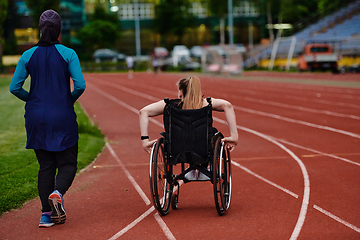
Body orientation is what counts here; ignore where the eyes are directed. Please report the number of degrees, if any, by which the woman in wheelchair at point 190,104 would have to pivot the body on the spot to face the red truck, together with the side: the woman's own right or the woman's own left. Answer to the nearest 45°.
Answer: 0° — they already face it

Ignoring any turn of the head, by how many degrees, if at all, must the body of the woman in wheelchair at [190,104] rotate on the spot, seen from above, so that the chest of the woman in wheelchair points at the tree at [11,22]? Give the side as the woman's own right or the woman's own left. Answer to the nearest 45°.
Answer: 0° — they already face it

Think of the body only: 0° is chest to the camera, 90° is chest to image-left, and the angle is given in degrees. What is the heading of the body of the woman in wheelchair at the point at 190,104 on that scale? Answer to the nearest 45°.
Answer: approximately 180°

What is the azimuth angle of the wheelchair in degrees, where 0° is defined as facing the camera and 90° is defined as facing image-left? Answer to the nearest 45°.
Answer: approximately 180°

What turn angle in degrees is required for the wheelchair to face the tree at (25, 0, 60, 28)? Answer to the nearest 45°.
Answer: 0° — it already faces it
